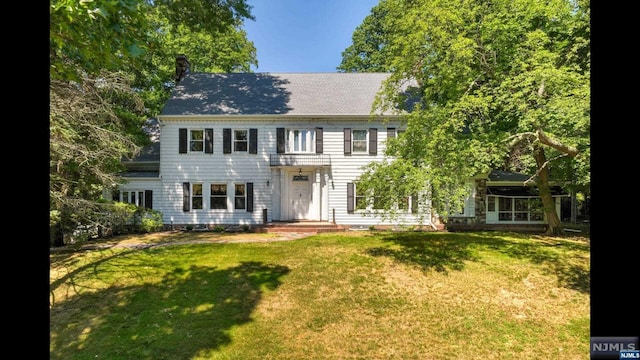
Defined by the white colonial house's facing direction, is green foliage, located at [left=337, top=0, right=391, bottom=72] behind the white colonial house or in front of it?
behind

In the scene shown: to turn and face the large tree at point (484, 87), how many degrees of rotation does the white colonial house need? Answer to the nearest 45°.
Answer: approximately 45° to its left

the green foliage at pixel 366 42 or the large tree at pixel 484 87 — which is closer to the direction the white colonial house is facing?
the large tree

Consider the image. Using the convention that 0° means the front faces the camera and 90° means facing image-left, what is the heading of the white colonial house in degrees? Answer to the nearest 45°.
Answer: approximately 0°
